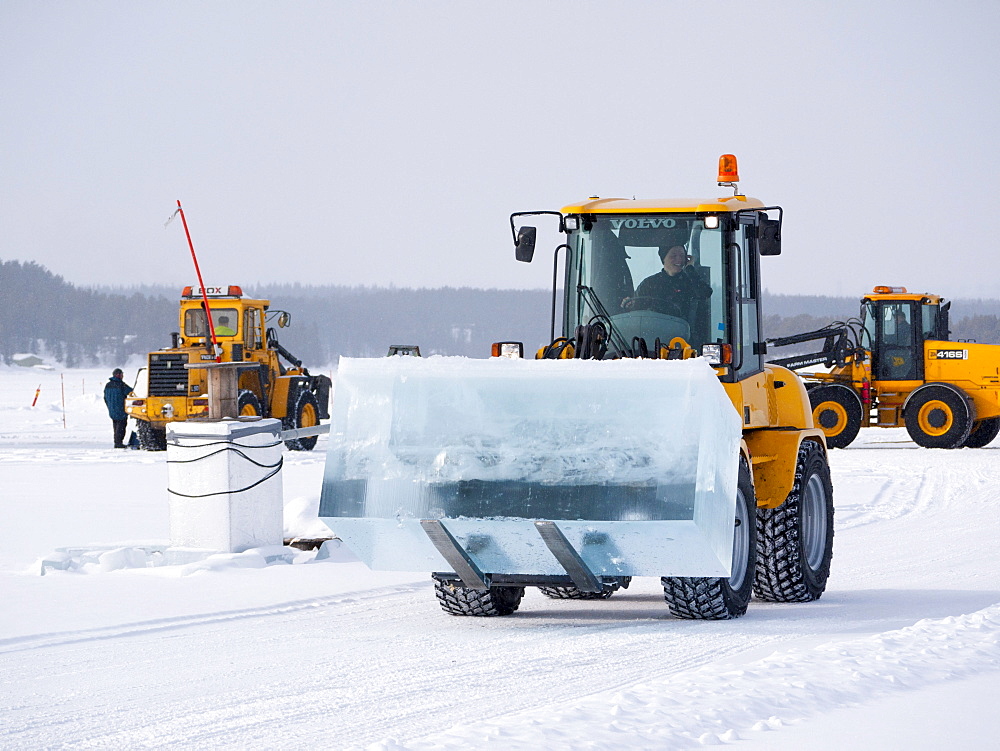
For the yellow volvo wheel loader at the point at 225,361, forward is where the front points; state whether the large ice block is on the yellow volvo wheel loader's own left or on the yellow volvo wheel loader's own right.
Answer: on the yellow volvo wheel loader's own right

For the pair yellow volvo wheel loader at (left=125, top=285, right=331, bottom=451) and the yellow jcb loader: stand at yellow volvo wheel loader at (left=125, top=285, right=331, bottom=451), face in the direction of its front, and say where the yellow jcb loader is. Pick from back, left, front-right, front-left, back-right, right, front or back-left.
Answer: front-right

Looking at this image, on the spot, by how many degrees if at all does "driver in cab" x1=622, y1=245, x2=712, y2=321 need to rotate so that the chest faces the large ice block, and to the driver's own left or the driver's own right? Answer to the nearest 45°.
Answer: approximately 45° to the driver's own right

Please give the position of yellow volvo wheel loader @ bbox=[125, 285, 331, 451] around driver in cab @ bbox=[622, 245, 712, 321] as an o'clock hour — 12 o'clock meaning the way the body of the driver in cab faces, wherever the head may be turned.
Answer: The yellow volvo wheel loader is roughly at 5 o'clock from the driver in cab.

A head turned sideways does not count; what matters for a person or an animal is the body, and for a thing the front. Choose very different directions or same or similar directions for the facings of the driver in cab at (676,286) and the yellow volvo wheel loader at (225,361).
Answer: very different directions

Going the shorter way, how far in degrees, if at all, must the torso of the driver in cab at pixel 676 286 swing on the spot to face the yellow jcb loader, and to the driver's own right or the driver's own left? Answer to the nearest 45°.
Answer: approximately 180°

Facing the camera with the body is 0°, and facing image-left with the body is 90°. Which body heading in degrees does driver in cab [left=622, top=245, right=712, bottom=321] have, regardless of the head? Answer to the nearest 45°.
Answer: approximately 0°
